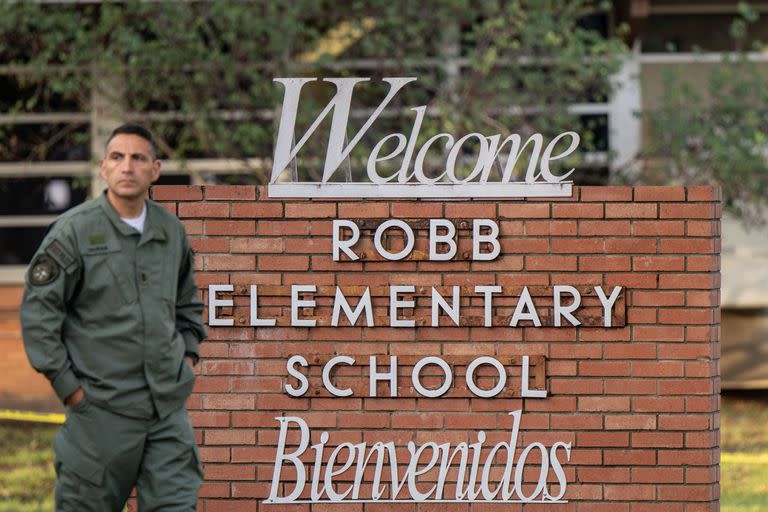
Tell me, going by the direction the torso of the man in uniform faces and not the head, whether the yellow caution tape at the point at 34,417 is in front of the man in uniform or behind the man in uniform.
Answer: behind

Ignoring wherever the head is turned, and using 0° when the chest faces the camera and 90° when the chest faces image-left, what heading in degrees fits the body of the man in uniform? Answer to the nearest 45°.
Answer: approximately 315°

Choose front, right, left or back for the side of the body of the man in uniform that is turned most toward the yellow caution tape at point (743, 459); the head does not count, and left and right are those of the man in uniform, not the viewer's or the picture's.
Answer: left

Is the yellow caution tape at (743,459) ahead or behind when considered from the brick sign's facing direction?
behind

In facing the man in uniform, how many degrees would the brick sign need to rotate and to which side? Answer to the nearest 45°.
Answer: approximately 45° to its right

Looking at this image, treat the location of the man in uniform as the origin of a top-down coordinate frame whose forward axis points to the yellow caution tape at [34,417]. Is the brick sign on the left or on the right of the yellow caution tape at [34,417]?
right

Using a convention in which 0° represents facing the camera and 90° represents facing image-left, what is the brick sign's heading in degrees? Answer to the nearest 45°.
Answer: approximately 0°
